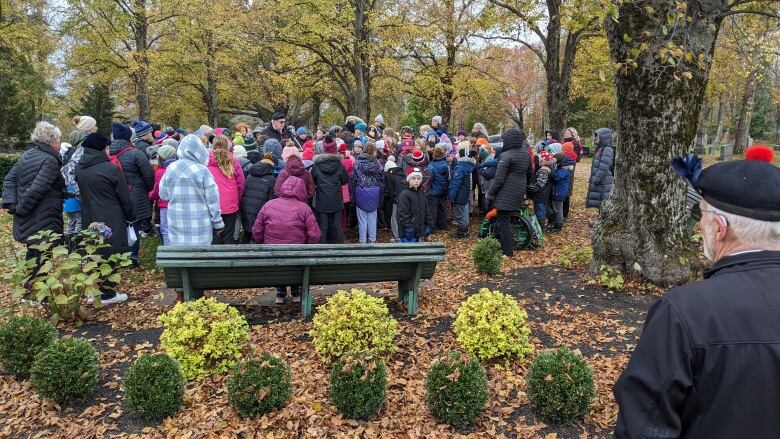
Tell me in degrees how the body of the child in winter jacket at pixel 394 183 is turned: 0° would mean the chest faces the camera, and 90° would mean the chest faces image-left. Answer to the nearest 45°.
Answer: approximately 180°

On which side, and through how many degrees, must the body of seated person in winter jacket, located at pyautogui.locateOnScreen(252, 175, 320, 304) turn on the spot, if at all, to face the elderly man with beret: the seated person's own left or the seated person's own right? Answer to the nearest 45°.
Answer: approximately 180°

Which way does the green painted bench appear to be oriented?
away from the camera

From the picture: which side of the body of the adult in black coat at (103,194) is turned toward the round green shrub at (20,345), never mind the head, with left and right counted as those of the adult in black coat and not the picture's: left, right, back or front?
back

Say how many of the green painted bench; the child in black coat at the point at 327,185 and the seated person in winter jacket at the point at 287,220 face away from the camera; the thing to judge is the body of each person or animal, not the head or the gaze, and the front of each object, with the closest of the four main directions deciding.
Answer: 3

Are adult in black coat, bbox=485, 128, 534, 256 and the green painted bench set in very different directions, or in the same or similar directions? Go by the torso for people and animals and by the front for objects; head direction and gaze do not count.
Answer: same or similar directions

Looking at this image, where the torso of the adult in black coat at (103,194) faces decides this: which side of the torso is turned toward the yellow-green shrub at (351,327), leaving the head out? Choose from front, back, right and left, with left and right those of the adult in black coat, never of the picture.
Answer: right

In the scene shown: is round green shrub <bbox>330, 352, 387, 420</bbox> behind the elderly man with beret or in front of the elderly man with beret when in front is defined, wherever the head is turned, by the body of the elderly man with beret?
in front

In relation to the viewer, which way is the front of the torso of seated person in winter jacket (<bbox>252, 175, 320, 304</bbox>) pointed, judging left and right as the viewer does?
facing away from the viewer

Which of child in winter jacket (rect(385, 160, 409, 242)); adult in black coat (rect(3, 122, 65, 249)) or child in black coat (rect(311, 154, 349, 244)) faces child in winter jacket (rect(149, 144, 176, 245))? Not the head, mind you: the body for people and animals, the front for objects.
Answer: adult in black coat (rect(3, 122, 65, 249))

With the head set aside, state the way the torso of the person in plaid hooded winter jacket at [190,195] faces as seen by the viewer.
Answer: away from the camera

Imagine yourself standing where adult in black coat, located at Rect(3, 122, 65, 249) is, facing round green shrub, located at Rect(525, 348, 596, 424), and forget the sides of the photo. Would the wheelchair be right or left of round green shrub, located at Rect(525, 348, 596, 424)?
left

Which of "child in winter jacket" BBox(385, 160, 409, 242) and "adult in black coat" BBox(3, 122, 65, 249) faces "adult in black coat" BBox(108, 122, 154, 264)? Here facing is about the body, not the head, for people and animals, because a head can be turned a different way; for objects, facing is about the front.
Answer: "adult in black coat" BBox(3, 122, 65, 249)

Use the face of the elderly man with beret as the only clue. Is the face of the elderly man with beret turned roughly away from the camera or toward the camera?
away from the camera

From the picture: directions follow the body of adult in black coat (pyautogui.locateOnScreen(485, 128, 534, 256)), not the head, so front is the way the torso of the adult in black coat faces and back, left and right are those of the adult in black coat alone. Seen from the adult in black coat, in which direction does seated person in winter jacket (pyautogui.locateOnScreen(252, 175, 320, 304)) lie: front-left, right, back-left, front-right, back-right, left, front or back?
left

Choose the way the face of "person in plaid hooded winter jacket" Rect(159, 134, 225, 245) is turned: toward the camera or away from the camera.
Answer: away from the camera

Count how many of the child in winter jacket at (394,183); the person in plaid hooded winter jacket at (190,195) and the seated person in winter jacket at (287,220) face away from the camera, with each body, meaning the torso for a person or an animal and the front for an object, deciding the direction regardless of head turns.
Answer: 3
